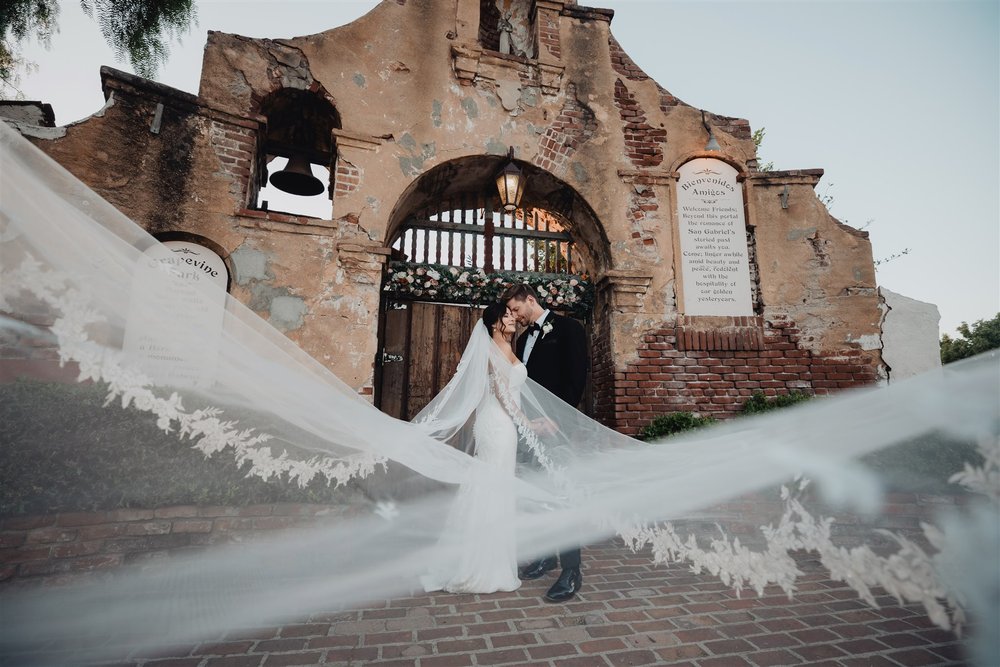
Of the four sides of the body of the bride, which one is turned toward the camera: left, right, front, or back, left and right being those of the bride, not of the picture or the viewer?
right

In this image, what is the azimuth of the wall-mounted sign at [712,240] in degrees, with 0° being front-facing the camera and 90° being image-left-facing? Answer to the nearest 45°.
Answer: approximately 0°

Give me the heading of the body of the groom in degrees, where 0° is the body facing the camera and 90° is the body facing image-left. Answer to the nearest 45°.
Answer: approximately 45°

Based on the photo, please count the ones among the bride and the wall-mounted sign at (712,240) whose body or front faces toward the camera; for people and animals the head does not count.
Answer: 1

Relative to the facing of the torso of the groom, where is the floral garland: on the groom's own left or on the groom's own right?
on the groom's own right

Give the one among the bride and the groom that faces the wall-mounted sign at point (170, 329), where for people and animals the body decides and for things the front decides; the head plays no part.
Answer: the groom

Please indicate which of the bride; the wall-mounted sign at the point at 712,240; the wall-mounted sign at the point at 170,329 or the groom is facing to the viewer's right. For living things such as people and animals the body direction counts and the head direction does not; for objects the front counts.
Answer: the bride

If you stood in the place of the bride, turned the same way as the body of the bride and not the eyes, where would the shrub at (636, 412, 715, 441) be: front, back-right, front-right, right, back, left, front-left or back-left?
front-left

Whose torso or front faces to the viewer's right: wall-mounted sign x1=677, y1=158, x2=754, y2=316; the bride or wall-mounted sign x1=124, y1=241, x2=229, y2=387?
the bride

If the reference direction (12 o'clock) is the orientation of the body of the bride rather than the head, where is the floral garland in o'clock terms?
The floral garland is roughly at 9 o'clock from the bride.
